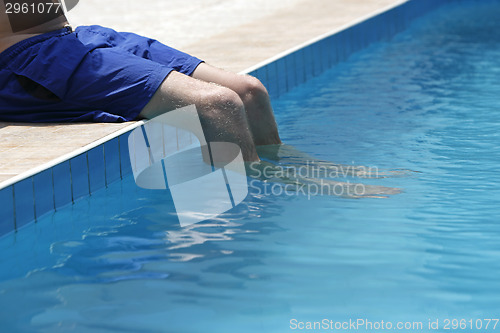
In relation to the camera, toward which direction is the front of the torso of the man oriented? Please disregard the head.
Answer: to the viewer's right
